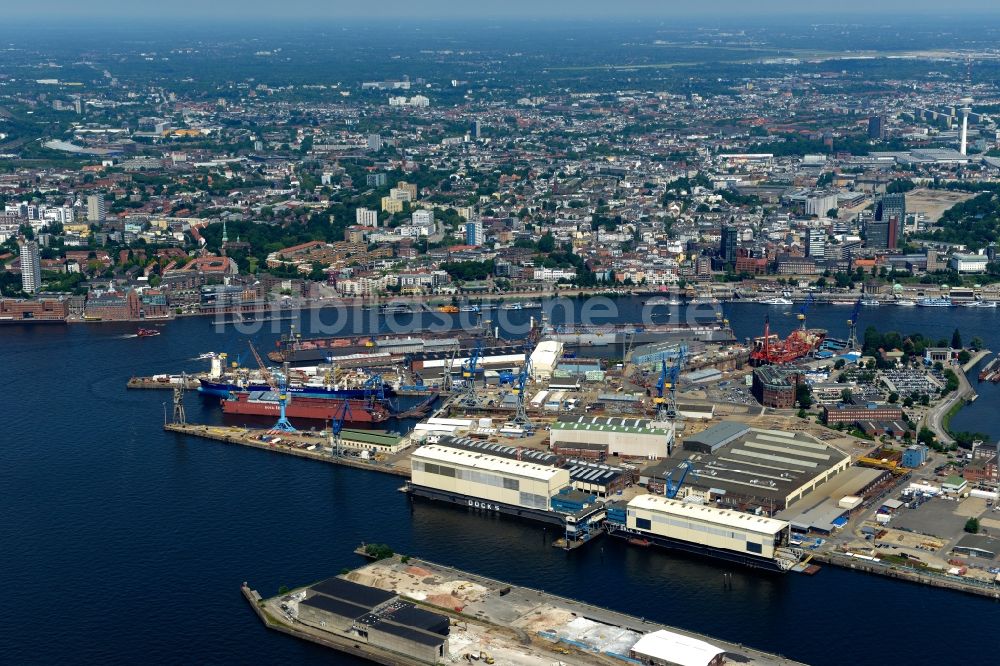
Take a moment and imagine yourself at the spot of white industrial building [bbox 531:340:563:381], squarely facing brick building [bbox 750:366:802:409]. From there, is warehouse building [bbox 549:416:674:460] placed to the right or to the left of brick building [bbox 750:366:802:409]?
right

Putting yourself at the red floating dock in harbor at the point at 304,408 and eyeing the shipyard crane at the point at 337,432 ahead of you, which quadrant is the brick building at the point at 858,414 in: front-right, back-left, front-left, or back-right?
front-left
